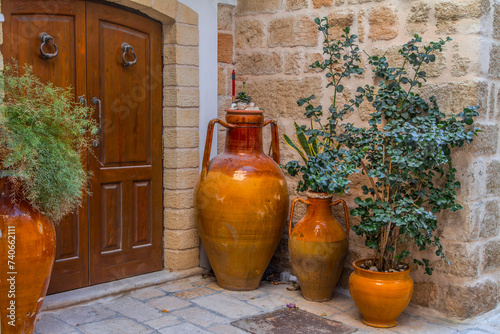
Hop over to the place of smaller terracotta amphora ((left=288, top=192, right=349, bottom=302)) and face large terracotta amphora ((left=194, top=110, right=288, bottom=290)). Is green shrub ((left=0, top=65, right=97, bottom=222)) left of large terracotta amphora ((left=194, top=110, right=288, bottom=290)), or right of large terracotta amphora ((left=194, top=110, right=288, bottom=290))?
left

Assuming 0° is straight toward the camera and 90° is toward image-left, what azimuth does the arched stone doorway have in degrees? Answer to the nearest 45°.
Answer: approximately 315°
